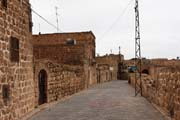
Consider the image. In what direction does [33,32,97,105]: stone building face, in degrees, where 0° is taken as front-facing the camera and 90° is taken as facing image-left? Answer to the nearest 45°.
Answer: approximately 315°
